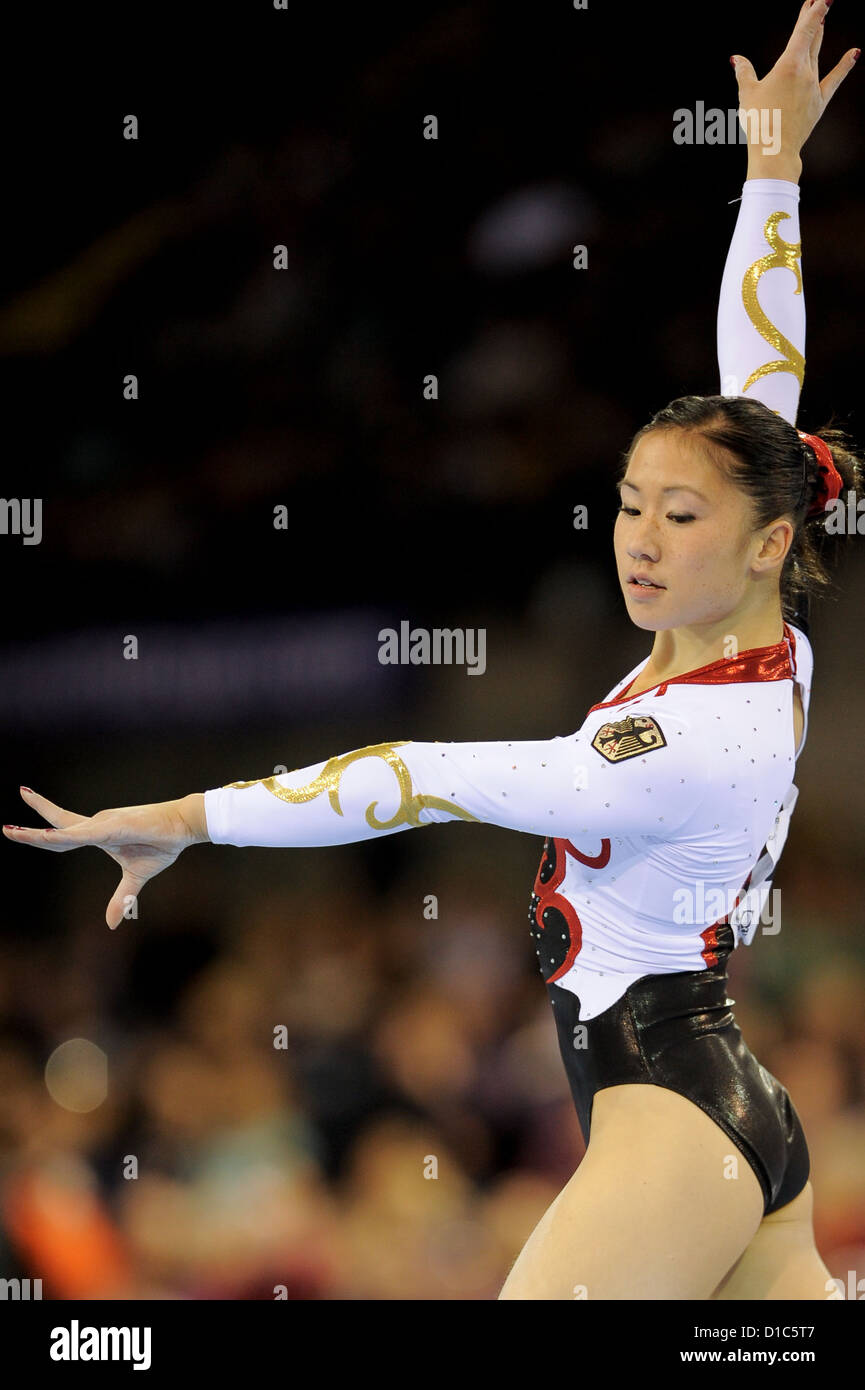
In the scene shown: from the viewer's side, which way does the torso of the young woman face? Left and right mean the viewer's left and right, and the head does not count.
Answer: facing to the left of the viewer

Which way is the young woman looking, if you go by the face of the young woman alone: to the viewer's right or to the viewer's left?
to the viewer's left
